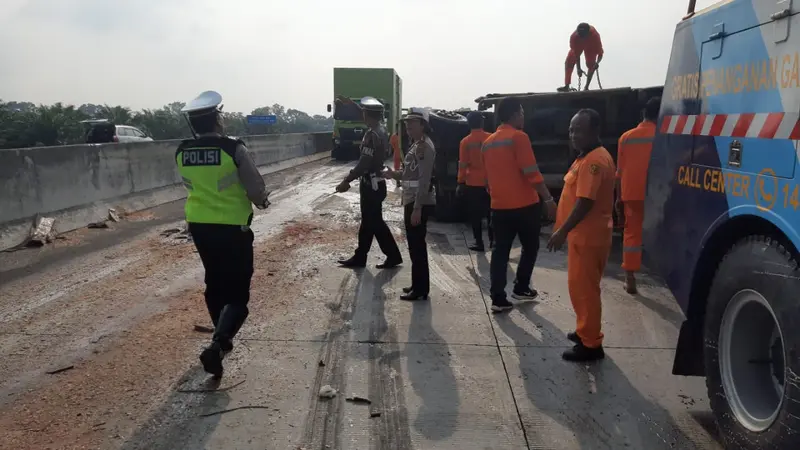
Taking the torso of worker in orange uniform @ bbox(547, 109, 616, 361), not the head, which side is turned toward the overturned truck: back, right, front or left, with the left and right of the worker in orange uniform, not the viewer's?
right

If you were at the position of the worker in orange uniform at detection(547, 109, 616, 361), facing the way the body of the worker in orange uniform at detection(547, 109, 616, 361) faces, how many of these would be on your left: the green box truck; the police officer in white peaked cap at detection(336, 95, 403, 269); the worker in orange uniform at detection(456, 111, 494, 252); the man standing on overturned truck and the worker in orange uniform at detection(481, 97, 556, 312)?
0

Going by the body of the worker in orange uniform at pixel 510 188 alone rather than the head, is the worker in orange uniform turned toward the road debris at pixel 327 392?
no

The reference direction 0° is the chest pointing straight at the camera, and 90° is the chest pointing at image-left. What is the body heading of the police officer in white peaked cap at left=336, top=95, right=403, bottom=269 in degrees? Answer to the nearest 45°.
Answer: approximately 90°

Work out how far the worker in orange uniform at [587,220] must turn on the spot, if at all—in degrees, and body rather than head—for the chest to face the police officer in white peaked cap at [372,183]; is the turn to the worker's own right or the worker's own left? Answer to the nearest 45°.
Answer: approximately 45° to the worker's own right

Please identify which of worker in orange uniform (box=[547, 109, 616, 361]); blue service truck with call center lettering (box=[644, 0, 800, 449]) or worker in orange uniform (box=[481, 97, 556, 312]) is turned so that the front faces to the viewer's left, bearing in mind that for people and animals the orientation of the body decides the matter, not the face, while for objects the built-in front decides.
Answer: worker in orange uniform (box=[547, 109, 616, 361])

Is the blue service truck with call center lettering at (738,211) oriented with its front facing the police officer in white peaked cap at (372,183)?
no

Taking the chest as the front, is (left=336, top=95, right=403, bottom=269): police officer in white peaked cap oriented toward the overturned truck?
no

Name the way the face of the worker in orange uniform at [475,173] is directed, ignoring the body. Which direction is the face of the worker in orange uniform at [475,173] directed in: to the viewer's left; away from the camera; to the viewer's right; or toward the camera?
away from the camera

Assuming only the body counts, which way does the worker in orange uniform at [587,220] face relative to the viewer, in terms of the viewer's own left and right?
facing to the left of the viewer

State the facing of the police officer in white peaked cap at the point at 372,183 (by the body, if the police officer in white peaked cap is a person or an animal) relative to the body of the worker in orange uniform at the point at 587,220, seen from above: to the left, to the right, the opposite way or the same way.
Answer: the same way

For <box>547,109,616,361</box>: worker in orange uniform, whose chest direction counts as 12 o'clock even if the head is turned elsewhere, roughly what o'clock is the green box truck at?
The green box truck is roughly at 2 o'clock from the worker in orange uniform.

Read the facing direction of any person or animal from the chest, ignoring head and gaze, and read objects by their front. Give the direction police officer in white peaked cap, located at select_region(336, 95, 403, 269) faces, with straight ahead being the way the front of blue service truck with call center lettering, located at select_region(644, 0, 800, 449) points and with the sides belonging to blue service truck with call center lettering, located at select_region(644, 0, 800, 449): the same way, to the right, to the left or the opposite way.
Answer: to the right

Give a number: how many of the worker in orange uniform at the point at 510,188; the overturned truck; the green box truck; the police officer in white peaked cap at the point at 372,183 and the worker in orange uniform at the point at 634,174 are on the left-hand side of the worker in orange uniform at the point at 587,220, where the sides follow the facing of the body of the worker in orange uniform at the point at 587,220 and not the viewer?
0

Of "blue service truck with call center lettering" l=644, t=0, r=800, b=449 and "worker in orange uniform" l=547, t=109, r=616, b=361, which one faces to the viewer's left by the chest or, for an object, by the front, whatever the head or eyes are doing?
the worker in orange uniform
